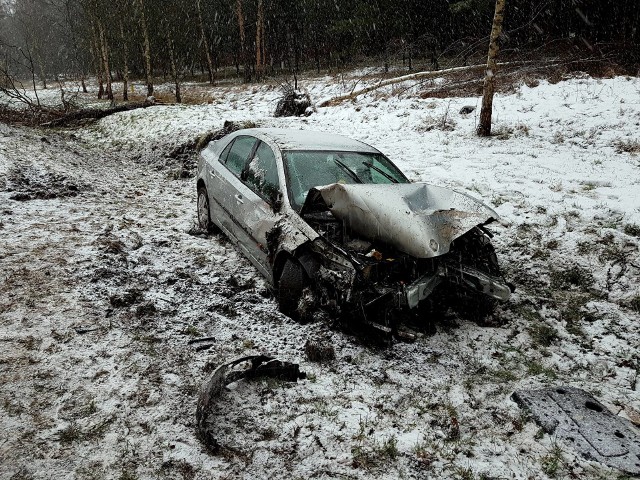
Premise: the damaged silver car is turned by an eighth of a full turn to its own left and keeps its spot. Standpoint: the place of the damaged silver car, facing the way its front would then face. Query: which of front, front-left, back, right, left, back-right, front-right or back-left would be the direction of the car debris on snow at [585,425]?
front-right

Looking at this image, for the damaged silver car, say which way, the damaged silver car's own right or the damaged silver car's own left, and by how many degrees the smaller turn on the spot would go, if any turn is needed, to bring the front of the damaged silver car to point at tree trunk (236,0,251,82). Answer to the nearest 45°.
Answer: approximately 135° to the damaged silver car's own left

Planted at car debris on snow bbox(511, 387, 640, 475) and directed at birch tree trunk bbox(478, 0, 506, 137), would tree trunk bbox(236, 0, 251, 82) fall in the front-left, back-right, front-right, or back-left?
front-left

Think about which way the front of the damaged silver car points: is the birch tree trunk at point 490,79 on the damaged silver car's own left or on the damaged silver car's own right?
on the damaged silver car's own left

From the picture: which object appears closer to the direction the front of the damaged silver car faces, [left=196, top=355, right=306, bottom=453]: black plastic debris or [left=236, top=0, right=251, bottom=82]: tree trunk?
the black plastic debris

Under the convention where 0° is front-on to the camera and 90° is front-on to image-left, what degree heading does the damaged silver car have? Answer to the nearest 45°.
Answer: approximately 315°

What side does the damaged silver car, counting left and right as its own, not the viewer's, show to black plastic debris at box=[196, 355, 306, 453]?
right

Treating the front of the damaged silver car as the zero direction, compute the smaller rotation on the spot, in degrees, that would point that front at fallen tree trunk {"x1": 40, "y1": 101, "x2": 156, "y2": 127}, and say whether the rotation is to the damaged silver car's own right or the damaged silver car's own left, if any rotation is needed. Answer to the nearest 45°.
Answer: approximately 180°
